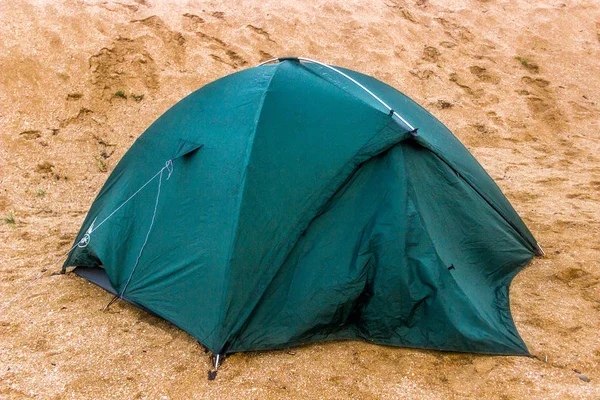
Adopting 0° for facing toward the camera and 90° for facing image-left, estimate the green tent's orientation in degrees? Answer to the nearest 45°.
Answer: approximately 315°

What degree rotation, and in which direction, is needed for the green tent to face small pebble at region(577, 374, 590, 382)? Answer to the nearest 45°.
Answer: approximately 45° to its left
